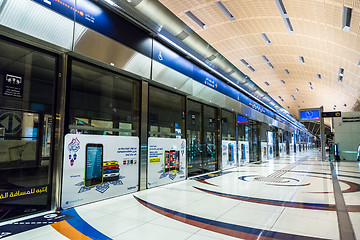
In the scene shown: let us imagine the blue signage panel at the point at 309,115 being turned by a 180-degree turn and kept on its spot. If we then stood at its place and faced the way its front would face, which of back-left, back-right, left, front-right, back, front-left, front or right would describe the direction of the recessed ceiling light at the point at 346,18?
back

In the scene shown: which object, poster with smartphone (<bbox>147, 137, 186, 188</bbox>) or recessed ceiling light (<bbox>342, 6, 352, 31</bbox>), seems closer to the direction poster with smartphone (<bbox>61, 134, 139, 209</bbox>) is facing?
the recessed ceiling light

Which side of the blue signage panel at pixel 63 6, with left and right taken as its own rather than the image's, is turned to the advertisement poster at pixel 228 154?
left

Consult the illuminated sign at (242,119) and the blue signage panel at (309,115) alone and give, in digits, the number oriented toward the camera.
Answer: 2

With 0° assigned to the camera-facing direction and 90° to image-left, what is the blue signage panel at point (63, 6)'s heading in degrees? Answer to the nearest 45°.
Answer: approximately 315°

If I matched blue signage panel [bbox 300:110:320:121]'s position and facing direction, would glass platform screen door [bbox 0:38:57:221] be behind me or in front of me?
in front

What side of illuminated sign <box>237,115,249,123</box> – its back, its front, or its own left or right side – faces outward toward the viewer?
front

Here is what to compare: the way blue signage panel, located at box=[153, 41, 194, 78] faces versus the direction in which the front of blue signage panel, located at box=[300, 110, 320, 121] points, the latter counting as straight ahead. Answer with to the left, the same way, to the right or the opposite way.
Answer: to the left

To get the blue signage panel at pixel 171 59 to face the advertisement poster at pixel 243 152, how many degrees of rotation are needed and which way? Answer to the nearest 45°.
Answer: approximately 90° to its left

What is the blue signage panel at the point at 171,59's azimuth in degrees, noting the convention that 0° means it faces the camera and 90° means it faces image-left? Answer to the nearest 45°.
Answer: approximately 315°
